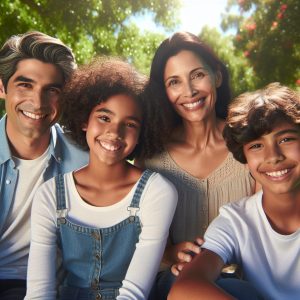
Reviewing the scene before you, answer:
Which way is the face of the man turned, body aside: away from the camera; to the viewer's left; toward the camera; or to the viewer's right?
toward the camera

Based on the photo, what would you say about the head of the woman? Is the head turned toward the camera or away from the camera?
toward the camera

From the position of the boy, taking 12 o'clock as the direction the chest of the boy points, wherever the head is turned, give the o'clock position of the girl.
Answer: The girl is roughly at 3 o'clock from the boy.

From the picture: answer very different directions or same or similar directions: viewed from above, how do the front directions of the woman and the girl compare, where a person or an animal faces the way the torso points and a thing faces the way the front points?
same or similar directions

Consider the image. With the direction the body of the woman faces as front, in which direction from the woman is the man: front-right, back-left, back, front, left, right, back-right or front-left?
right

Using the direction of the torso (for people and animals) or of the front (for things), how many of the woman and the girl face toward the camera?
2

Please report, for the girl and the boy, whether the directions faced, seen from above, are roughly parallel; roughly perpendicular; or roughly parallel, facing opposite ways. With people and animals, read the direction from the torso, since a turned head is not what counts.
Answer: roughly parallel

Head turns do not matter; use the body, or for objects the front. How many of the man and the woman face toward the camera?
2

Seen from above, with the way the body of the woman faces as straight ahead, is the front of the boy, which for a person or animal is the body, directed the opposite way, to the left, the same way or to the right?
the same way

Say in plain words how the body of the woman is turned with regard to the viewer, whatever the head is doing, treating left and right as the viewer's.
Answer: facing the viewer

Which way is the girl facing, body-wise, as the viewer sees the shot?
toward the camera

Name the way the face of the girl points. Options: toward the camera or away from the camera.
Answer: toward the camera

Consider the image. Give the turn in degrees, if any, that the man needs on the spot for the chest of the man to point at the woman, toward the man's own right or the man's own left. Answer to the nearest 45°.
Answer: approximately 90° to the man's own left

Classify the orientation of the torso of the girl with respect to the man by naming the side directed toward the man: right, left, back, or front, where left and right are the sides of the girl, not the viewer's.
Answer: right
